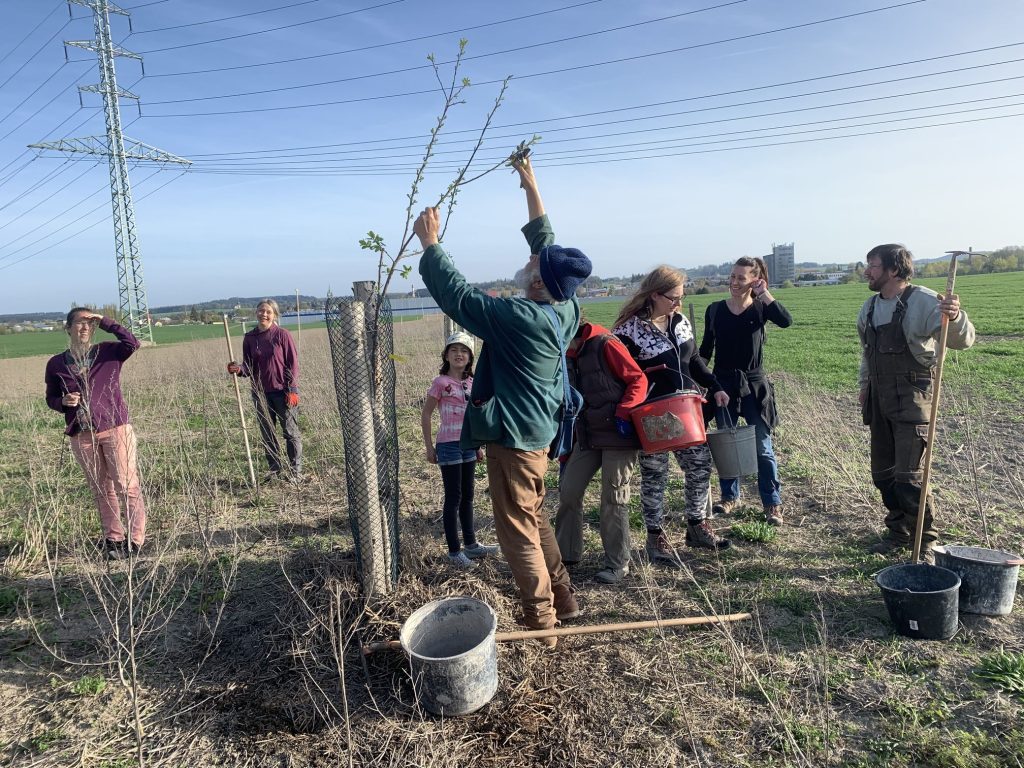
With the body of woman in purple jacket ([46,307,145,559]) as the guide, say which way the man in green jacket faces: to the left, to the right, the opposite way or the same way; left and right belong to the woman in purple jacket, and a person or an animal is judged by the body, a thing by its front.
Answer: the opposite way

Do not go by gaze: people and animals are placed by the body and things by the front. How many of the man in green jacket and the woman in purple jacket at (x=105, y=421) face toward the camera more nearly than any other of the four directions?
1

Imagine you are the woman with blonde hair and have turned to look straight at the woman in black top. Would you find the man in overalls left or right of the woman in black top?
right

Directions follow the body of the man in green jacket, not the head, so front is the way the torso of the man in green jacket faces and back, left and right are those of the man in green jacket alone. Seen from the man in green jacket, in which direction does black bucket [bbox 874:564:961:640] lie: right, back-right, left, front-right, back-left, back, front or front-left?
back-right

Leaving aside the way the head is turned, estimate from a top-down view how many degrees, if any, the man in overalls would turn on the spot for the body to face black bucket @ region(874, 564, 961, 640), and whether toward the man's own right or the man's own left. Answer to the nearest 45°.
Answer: approximately 45° to the man's own left

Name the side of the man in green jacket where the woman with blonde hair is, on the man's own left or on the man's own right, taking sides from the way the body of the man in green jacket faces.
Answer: on the man's own right

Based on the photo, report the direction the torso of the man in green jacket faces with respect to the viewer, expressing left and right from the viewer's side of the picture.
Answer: facing away from the viewer and to the left of the viewer

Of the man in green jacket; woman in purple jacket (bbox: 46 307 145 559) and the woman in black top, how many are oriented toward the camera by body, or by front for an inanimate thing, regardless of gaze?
2

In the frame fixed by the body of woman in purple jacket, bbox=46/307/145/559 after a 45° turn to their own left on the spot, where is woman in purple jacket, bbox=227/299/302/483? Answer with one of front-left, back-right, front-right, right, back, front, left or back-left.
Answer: left

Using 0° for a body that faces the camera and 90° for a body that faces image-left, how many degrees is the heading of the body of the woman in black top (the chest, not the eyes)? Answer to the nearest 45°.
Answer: approximately 0°
